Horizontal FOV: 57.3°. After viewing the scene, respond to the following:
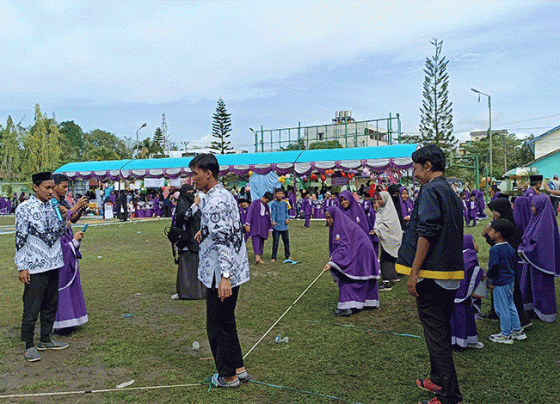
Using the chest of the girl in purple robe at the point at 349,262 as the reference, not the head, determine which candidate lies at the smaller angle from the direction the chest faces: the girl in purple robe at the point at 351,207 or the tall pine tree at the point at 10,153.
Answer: the tall pine tree

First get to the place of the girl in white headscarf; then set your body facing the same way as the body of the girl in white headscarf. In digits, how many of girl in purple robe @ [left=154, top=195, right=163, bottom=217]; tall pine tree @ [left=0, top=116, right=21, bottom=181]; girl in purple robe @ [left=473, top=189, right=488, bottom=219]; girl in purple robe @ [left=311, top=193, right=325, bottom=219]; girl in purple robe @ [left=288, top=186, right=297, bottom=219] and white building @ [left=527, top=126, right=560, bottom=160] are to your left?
0

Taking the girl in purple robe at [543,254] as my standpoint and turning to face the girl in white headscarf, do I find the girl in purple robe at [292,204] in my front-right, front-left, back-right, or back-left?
front-right

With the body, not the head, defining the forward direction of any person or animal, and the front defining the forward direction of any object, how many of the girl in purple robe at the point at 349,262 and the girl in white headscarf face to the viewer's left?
2

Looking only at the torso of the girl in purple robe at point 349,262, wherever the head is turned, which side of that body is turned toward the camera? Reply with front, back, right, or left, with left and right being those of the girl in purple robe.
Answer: left

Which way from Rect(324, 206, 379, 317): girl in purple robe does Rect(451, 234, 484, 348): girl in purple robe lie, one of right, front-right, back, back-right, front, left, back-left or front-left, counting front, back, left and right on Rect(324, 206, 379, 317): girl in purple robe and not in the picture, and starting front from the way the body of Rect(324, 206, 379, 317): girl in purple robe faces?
back-left

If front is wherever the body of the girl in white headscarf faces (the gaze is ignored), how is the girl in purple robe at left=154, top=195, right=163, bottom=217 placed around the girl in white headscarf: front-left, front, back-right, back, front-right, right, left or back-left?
front-right

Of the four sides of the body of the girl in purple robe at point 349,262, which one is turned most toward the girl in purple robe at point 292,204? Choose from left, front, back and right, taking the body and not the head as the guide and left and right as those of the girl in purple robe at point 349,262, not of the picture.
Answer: right

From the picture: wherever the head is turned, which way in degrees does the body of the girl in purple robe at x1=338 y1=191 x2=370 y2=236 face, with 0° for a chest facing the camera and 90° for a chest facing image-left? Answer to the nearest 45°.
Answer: approximately 45°

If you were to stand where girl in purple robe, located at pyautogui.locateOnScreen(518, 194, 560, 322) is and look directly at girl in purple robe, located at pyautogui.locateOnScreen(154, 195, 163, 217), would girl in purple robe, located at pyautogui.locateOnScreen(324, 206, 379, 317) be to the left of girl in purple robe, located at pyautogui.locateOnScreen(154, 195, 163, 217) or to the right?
left

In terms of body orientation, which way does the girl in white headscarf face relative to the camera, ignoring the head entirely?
to the viewer's left
